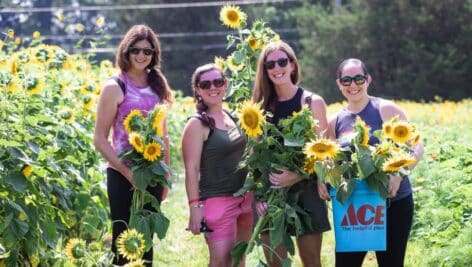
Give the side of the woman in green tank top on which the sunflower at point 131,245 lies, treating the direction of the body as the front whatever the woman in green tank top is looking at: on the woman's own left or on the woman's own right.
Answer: on the woman's own right

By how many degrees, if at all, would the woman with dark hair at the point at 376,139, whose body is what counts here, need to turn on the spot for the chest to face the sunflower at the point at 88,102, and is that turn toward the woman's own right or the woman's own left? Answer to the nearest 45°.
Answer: approximately 135° to the woman's own right

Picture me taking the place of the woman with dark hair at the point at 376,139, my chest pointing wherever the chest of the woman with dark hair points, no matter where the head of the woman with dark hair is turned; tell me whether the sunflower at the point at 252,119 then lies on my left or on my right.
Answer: on my right

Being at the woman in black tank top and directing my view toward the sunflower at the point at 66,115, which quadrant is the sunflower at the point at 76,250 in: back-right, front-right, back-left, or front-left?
front-left

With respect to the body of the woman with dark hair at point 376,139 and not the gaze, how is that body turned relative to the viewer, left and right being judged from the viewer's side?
facing the viewer

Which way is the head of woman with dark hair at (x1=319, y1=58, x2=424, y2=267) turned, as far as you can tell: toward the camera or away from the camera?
toward the camera

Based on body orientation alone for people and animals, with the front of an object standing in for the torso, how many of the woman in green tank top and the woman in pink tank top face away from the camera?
0

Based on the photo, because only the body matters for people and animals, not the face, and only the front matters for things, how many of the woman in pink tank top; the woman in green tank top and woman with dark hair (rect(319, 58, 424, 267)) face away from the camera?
0

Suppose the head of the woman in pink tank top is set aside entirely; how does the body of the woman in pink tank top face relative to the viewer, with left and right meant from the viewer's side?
facing the viewer and to the right of the viewer

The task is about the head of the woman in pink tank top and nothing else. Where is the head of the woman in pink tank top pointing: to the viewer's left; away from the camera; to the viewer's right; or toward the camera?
toward the camera
